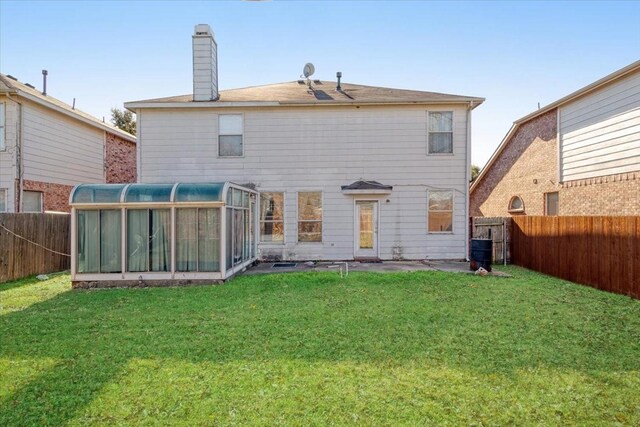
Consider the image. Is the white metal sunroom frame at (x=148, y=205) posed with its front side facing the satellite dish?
no

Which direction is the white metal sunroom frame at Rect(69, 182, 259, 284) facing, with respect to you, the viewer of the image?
facing the viewer

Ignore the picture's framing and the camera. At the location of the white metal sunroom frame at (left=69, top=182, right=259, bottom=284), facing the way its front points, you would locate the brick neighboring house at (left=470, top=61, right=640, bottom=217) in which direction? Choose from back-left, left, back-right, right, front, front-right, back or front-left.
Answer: left

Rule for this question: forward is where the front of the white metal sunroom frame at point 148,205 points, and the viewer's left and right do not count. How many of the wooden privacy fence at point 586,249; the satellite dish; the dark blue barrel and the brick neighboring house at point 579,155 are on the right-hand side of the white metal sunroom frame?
0

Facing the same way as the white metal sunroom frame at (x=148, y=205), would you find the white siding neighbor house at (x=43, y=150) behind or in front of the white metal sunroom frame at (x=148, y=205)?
behind

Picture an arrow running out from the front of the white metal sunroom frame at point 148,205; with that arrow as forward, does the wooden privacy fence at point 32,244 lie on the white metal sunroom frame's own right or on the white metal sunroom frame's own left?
on the white metal sunroom frame's own right

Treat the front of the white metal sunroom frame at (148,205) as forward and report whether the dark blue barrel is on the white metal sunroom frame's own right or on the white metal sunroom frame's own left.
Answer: on the white metal sunroom frame's own left

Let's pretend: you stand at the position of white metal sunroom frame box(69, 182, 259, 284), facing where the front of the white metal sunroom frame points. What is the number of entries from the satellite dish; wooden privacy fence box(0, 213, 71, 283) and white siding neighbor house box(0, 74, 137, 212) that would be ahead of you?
0

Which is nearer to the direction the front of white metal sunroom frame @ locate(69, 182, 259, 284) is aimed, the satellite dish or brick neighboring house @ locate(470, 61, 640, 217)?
the brick neighboring house

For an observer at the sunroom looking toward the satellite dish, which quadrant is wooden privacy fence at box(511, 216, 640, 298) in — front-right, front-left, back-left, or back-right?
front-right

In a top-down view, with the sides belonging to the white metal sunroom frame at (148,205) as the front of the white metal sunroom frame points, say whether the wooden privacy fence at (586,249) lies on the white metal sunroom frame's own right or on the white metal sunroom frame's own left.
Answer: on the white metal sunroom frame's own left

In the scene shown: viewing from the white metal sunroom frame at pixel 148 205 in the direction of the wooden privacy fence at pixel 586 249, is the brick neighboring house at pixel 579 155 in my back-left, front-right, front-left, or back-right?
front-left
